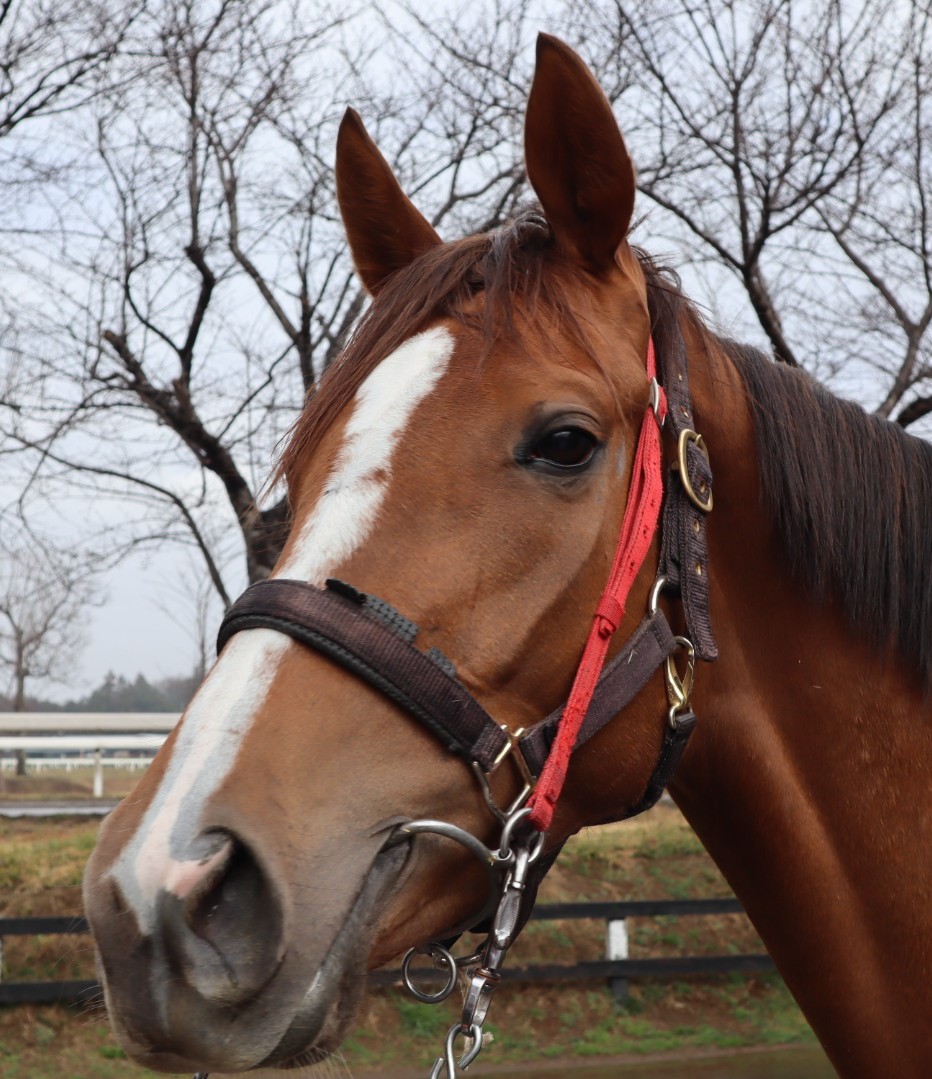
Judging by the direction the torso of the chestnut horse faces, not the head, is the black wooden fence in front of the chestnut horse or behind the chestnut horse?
behind

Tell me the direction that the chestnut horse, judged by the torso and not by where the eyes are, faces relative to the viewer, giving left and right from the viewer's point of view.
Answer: facing the viewer and to the left of the viewer
